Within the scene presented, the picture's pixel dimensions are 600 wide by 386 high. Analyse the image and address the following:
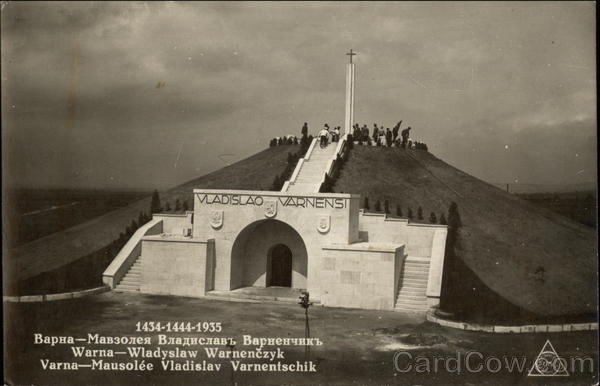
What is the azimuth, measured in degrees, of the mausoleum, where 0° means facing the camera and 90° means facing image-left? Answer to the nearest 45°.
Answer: approximately 0°

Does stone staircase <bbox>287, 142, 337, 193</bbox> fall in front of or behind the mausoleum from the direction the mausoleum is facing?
behind

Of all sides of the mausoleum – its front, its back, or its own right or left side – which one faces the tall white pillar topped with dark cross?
back

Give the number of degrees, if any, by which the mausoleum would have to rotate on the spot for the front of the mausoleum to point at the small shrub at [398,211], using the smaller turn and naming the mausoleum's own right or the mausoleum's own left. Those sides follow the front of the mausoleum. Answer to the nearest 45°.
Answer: approximately 135° to the mausoleum's own left
